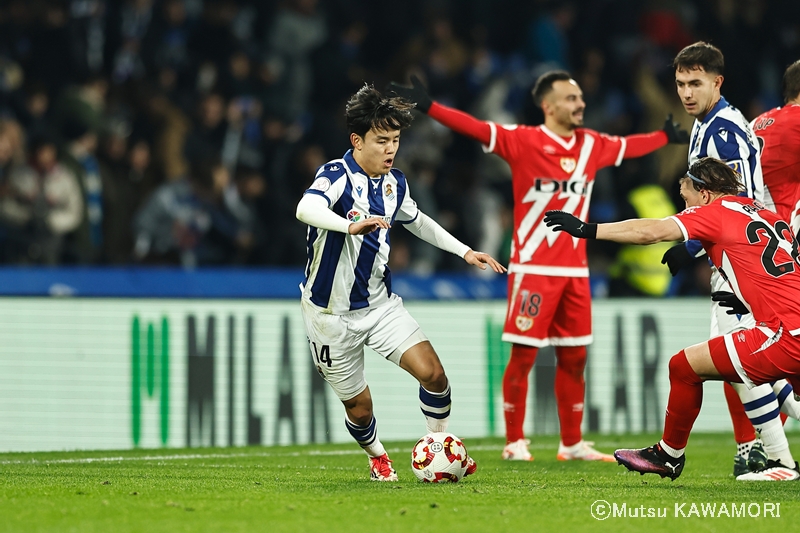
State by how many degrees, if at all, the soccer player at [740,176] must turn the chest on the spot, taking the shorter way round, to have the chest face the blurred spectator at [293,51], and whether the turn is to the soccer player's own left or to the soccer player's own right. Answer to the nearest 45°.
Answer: approximately 90° to the soccer player's own right

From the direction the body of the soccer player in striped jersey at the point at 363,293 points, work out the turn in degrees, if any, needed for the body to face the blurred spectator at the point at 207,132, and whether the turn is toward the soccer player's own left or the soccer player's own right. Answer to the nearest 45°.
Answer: approximately 135° to the soccer player's own left

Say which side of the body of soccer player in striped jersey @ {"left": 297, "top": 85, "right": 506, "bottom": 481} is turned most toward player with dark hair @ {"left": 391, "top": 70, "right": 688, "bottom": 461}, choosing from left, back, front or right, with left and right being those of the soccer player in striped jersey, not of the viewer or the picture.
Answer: left

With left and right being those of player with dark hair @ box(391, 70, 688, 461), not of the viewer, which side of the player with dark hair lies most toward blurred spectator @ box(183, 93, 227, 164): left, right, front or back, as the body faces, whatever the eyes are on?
back

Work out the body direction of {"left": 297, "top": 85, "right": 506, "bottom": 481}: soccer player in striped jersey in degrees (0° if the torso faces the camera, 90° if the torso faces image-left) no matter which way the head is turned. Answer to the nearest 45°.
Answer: approximately 315°
